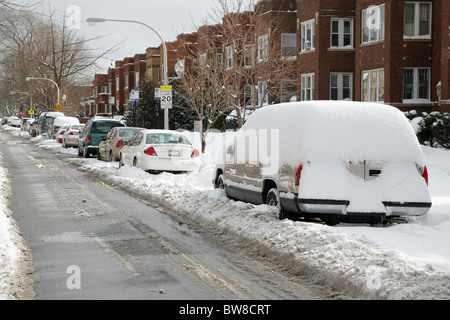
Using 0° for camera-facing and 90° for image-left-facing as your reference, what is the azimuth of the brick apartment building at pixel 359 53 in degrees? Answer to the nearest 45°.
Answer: approximately 45°

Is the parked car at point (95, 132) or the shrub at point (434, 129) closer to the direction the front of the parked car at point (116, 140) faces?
the parked car

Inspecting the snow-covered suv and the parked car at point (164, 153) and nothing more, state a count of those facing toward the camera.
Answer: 0

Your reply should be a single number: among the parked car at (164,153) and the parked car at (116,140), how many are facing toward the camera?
0

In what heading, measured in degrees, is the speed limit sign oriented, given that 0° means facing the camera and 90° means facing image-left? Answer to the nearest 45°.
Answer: approximately 0°

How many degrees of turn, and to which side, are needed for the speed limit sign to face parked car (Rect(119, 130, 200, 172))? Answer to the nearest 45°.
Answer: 0° — it already faces it

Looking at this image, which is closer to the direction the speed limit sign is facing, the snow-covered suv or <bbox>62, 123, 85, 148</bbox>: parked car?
the snow-covered suv

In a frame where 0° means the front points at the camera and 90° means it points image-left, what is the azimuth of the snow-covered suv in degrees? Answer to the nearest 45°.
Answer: approximately 135°

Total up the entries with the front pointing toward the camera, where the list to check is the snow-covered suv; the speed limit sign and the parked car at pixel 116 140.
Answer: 1

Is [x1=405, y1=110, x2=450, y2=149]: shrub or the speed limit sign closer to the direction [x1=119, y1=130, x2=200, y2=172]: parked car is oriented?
the speed limit sign

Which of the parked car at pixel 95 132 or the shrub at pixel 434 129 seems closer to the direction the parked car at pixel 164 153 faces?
the parked car

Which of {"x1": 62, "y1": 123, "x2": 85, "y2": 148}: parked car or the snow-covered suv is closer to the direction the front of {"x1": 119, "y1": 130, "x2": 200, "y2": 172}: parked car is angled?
the parked car

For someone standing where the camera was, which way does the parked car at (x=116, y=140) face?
facing away from the viewer and to the left of the viewer

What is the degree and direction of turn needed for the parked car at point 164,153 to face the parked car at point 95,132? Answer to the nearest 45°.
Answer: approximately 45° to its right
